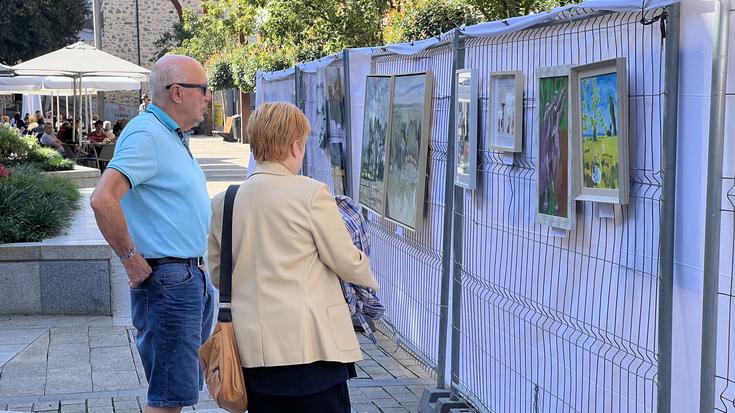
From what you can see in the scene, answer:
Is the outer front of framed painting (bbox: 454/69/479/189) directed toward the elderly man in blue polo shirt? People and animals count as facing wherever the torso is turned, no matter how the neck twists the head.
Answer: yes

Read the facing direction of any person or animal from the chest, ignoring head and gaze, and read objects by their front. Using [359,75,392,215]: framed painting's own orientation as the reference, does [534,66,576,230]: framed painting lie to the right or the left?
on its left

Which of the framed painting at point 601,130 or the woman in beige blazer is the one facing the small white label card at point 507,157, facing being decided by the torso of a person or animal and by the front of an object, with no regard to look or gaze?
the woman in beige blazer

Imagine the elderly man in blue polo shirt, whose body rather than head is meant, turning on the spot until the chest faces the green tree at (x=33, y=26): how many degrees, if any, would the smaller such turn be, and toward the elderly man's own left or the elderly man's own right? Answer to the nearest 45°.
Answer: approximately 90° to the elderly man's own left

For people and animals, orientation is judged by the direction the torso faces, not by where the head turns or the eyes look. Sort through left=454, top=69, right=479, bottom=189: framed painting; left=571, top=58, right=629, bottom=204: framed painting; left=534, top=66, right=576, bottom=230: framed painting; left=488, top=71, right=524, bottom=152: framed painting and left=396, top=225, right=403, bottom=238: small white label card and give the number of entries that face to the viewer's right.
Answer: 0

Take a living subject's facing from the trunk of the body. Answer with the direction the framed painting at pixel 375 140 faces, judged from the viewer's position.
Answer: facing the viewer and to the left of the viewer

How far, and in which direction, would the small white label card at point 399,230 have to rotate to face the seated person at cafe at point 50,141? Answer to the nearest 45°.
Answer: approximately 90° to its right

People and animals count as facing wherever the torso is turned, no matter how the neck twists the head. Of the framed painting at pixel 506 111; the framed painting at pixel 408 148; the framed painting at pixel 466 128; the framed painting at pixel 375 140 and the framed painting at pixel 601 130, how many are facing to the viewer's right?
0

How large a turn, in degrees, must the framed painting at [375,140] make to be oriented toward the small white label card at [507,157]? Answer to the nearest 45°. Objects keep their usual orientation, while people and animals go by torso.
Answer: approximately 45° to its left

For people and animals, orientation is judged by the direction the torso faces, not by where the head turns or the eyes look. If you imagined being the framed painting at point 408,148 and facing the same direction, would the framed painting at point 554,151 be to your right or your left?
on your left

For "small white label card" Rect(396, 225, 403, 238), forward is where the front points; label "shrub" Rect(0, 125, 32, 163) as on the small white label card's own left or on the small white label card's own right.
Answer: on the small white label card's own right

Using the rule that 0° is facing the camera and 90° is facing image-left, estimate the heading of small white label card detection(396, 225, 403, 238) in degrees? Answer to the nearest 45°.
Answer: approximately 45°

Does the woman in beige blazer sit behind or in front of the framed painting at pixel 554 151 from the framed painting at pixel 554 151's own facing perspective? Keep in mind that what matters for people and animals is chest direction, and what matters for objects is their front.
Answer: in front

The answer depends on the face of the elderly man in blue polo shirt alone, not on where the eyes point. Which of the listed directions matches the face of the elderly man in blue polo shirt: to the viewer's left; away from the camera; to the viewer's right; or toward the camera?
to the viewer's right

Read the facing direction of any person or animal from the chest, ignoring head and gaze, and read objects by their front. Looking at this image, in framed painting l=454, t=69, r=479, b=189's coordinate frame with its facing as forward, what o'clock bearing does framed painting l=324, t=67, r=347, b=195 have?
framed painting l=324, t=67, r=347, b=195 is roughly at 4 o'clock from framed painting l=454, t=69, r=479, b=189.

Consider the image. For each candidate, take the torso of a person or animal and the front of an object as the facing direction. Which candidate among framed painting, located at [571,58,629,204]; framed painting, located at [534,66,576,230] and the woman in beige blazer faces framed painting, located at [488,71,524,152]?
the woman in beige blazer

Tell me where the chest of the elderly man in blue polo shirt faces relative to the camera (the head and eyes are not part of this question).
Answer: to the viewer's right

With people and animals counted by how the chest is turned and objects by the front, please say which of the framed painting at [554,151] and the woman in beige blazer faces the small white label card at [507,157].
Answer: the woman in beige blazer
